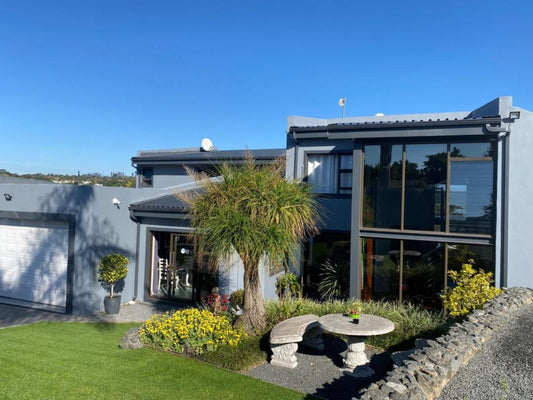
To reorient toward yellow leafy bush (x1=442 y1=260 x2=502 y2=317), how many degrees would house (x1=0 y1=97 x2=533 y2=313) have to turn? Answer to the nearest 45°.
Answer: approximately 45° to its left

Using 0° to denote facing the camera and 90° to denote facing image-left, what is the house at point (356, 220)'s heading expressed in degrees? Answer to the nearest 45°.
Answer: approximately 0°

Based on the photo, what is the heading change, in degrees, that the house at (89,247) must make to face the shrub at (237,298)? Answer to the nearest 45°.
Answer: approximately 45° to its left

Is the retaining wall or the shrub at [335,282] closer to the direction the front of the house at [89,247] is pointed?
the retaining wall

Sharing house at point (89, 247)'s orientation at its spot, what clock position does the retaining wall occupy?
The retaining wall is roughly at 11 o'clock from the house.

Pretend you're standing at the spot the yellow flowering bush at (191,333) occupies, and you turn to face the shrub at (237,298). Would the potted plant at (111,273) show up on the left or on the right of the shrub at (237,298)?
left
